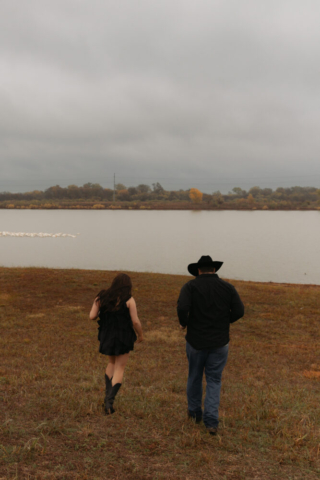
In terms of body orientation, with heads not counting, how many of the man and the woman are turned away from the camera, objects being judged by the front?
2

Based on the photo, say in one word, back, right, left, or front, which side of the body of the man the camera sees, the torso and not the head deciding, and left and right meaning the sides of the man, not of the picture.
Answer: back

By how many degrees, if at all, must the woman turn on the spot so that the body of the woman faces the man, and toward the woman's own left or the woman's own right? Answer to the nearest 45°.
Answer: approximately 135° to the woman's own right

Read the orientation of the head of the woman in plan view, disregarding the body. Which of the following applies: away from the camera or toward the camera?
away from the camera

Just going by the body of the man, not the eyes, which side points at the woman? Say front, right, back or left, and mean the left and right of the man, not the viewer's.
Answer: left

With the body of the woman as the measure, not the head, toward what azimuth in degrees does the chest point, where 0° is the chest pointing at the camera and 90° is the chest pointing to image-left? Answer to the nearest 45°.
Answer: approximately 180°
